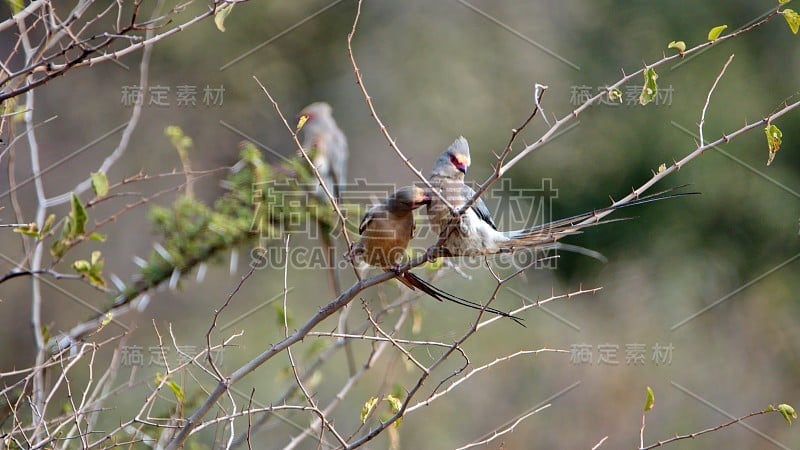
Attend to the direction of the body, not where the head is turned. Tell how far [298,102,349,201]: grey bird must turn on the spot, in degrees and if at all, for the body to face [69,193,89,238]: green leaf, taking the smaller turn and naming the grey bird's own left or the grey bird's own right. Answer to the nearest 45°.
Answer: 0° — it already faces it

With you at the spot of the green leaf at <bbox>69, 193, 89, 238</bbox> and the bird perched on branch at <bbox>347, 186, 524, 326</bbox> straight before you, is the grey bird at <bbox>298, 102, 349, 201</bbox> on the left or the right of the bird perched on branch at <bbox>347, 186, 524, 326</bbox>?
left

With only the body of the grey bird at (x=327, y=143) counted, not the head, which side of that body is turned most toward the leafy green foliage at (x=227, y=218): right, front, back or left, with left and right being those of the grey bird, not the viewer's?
left
